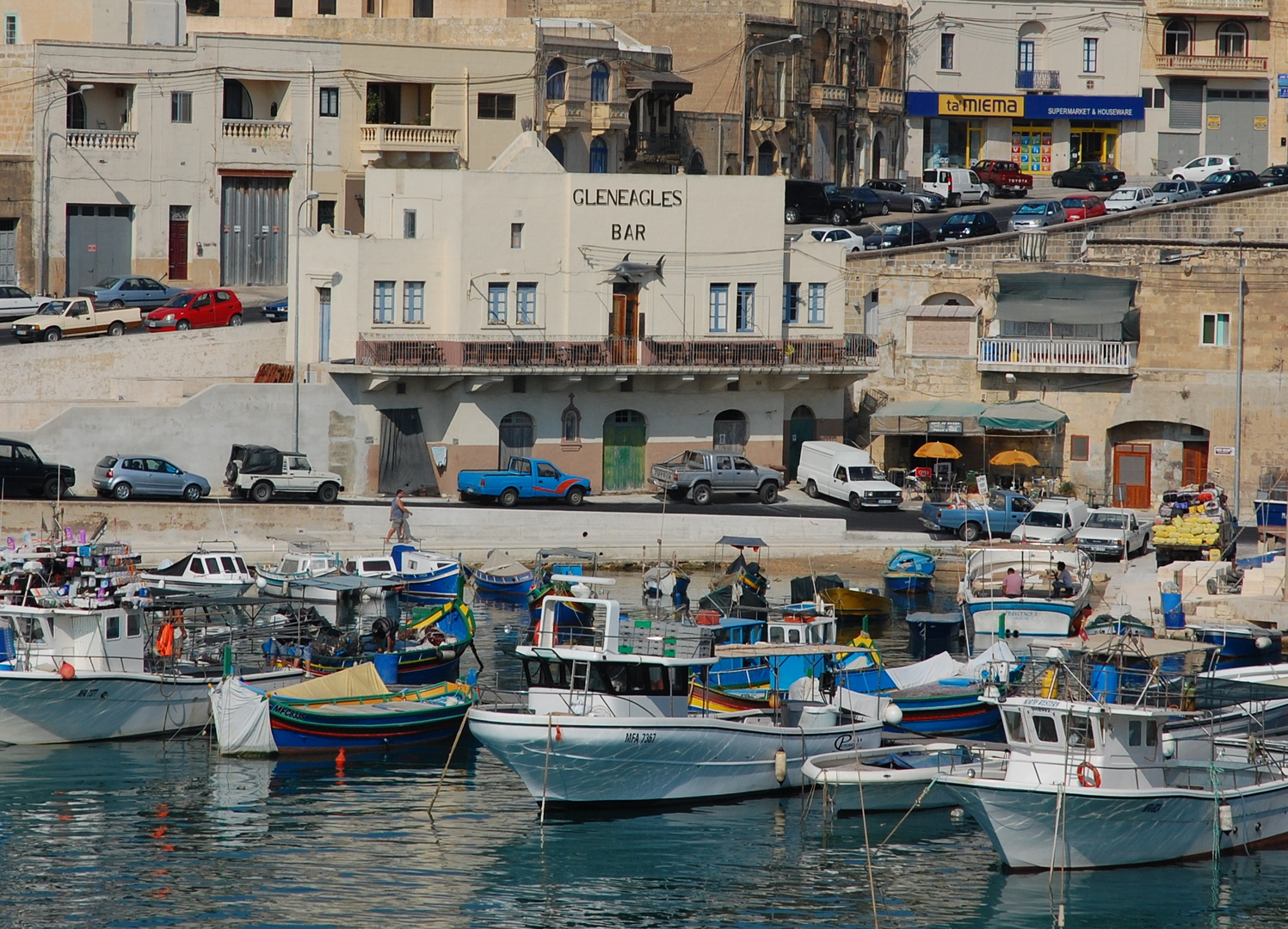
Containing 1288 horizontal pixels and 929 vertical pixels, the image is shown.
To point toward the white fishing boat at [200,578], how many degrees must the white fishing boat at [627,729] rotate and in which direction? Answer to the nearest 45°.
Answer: approximately 90° to its right

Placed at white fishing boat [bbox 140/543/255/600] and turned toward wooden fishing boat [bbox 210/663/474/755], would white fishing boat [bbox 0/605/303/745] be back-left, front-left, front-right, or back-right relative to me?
front-right

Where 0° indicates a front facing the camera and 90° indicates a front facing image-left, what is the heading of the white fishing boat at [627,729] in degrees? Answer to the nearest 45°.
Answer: approximately 45°

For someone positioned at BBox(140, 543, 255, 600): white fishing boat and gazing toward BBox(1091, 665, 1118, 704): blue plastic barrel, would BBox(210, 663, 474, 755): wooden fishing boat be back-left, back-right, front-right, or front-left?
front-right

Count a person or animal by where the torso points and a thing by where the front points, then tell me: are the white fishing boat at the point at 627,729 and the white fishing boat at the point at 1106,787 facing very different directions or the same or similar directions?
same or similar directions

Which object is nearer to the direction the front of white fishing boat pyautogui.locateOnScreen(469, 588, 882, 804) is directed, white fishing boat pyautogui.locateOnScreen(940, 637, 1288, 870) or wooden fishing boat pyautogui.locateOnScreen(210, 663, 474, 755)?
the wooden fishing boat

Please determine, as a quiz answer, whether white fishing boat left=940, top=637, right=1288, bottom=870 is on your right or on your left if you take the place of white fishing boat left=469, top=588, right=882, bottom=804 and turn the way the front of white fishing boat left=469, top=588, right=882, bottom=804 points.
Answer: on your left

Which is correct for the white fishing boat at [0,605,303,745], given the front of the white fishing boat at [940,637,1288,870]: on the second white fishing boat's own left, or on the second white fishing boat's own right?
on the second white fishing boat's own right

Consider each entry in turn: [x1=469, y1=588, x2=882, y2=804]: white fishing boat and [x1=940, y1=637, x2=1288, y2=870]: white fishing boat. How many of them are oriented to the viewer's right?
0

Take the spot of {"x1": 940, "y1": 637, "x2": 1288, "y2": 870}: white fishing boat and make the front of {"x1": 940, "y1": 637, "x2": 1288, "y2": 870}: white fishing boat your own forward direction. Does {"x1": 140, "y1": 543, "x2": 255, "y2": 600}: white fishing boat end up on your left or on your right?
on your right
